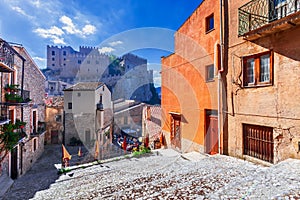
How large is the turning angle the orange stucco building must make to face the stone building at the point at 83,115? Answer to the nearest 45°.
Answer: approximately 90° to its right

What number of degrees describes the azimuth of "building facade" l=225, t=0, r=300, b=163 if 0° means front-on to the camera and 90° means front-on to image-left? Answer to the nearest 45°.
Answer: approximately 45°

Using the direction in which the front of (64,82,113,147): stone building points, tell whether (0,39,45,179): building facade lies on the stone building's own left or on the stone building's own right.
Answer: on the stone building's own right

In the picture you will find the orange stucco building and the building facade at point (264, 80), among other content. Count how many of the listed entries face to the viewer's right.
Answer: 0

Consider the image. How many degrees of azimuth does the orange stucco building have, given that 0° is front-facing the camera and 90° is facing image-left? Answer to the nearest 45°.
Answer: approximately 45°

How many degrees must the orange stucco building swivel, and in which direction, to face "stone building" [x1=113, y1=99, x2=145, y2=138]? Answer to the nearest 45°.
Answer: approximately 90° to its right

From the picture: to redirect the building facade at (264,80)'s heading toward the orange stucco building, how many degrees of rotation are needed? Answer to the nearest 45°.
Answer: approximately 90° to its right

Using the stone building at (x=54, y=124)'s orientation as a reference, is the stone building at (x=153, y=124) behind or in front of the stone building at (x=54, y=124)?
in front
